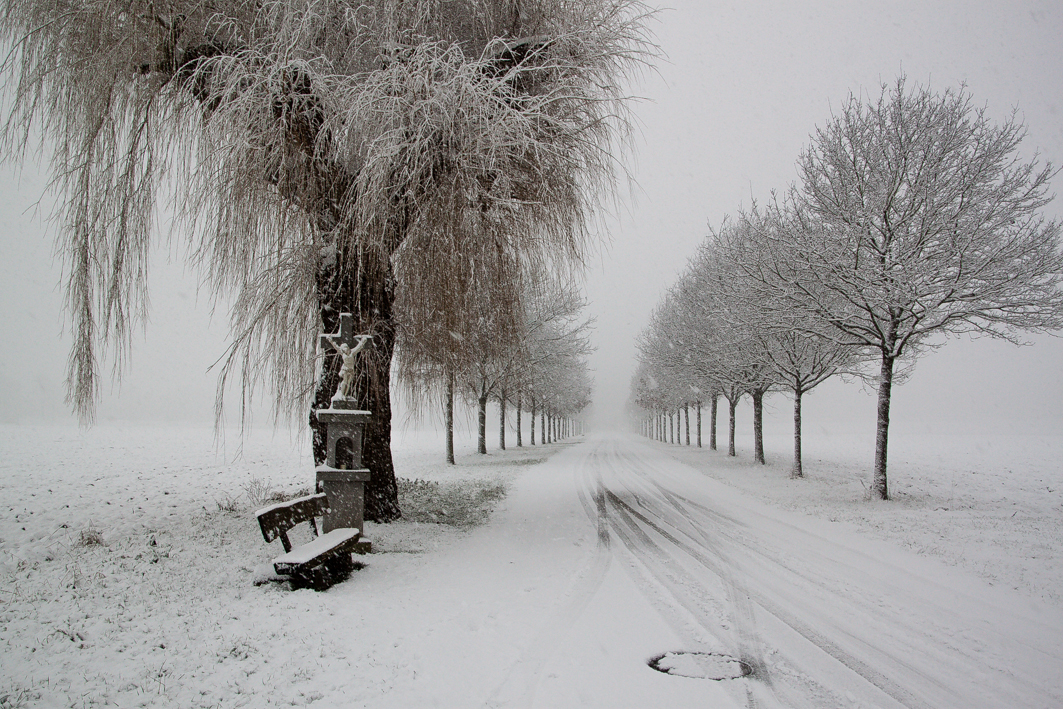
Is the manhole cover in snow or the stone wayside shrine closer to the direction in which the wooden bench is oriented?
the manhole cover in snow

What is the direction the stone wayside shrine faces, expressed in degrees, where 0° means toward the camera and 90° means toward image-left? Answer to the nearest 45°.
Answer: approximately 0°

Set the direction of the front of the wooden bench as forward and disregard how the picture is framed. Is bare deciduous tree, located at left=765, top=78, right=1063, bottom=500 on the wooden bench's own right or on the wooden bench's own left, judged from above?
on the wooden bench's own left

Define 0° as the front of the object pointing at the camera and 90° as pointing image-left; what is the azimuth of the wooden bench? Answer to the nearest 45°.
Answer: approximately 315°

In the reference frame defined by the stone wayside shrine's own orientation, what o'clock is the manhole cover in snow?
The manhole cover in snow is roughly at 11 o'clock from the stone wayside shrine.

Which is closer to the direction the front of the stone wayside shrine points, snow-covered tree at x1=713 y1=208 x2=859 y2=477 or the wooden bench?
the wooden bench

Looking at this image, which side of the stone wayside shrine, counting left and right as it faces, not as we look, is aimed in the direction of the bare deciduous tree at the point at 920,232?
left
